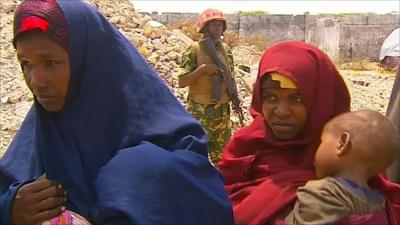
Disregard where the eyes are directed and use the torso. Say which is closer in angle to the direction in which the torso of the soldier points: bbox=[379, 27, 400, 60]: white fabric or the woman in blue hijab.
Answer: the woman in blue hijab

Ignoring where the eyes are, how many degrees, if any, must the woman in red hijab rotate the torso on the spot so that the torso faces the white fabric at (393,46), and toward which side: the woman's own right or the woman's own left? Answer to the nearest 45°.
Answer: approximately 135° to the woman's own right

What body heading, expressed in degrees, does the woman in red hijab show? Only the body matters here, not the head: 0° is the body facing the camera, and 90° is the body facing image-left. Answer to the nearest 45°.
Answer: approximately 45°

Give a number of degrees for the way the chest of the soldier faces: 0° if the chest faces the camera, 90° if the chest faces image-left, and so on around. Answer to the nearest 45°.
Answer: approximately 315°

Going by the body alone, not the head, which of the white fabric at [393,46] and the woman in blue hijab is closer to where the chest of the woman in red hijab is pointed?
the woman in blue hijab

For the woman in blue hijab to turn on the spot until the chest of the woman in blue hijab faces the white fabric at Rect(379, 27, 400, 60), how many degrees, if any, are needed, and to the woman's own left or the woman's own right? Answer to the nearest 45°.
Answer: approximately 180°

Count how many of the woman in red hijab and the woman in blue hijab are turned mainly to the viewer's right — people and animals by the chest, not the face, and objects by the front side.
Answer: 0

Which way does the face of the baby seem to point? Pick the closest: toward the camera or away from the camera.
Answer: away from the camera

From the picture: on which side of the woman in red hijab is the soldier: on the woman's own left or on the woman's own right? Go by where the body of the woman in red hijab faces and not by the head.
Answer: on the woman's own right
